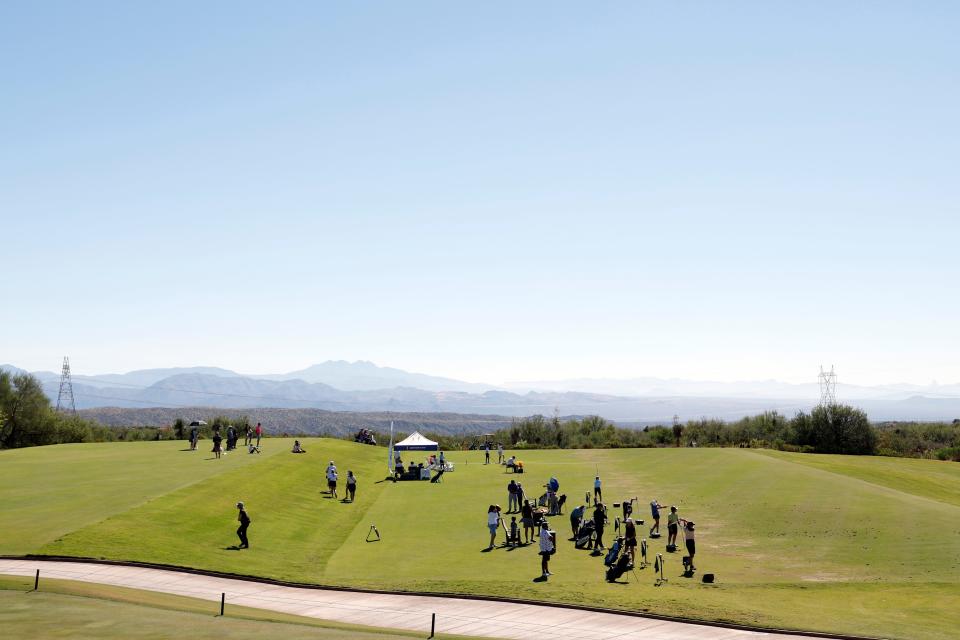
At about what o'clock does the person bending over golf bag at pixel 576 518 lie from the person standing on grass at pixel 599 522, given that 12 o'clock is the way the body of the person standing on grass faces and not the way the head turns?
The person bending over golf bag is roughly at 8 o'clock from the person standing on grass.

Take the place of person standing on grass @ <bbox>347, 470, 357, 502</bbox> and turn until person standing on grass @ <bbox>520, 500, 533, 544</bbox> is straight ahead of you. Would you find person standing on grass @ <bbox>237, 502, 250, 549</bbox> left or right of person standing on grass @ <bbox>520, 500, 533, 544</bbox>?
right

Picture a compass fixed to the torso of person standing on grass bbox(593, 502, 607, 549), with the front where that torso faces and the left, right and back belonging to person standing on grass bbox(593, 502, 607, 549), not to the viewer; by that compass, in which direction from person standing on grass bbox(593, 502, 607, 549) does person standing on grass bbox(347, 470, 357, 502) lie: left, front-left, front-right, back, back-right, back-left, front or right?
back-left

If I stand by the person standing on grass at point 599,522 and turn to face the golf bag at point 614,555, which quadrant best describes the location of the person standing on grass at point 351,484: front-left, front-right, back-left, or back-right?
back-right

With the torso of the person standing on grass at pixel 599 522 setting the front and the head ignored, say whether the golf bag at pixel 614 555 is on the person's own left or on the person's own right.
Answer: on the person's own right

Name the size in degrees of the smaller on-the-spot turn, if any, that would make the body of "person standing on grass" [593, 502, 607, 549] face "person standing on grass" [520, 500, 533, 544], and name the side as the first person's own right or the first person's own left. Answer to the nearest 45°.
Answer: approximately 135° to the first person's own left

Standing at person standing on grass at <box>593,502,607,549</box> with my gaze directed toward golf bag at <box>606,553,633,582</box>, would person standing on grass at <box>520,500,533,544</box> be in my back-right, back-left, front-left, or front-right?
back-right

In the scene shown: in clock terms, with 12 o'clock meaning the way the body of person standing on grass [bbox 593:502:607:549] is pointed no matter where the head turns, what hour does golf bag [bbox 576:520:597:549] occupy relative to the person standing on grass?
The golf bag is roughly at 8 o'clock from the person standing on grass.
